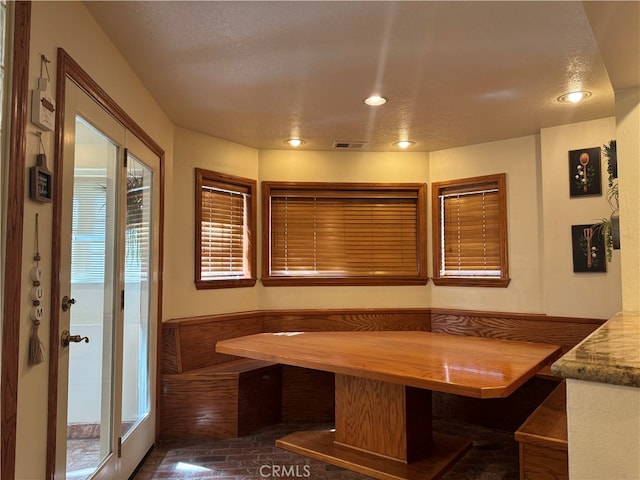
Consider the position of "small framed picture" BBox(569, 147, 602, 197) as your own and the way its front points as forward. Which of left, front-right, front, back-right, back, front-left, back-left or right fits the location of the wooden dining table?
front-right

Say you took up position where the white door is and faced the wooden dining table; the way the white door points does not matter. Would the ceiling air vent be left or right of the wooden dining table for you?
left

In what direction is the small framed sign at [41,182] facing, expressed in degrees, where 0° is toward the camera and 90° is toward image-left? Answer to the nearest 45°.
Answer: approximately 315°
